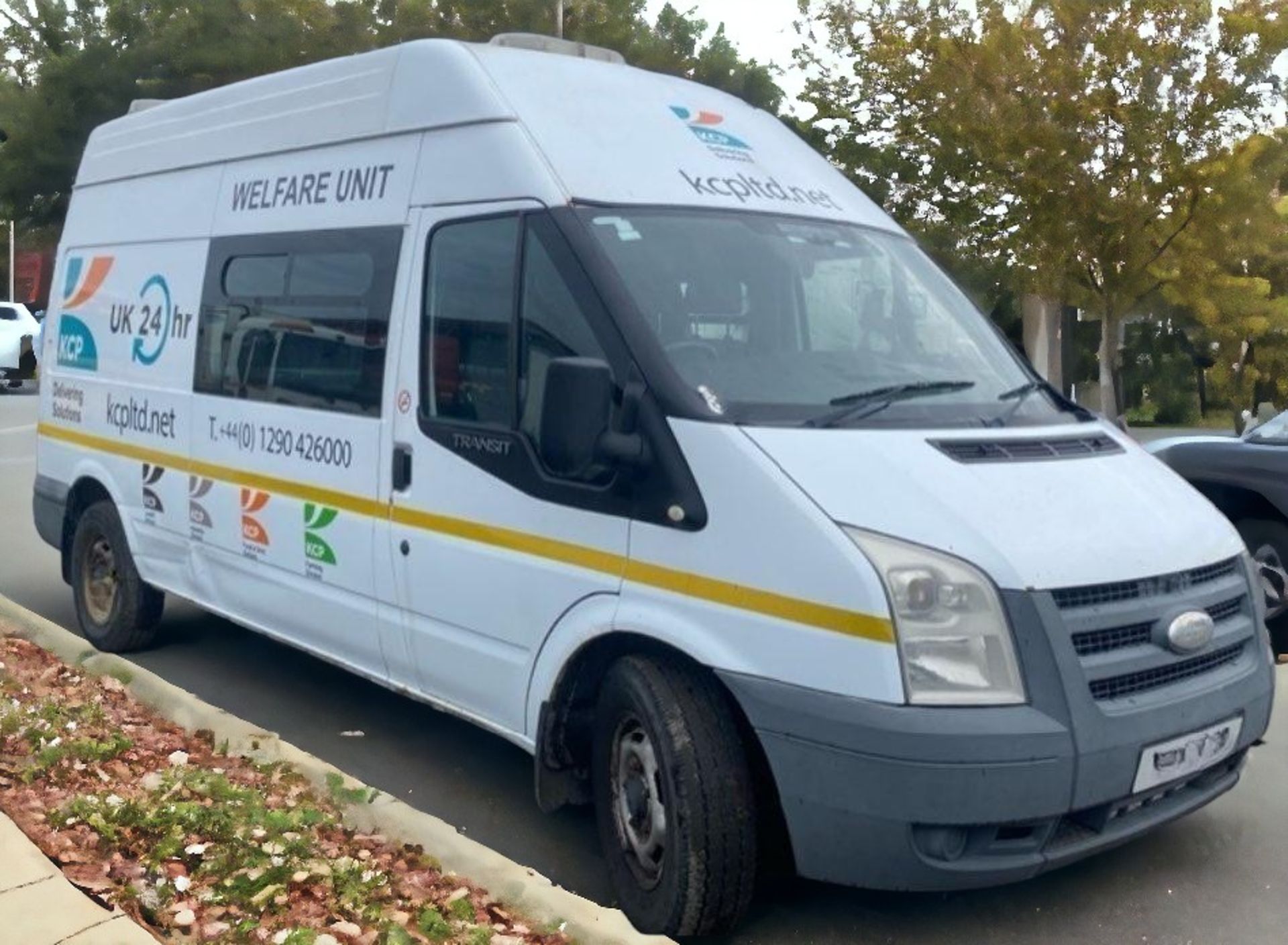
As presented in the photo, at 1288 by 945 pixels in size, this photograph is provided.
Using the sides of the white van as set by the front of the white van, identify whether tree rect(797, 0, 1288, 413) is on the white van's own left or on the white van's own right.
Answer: on the white van's own left

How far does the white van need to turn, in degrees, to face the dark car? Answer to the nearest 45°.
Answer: approximately 90° to its left

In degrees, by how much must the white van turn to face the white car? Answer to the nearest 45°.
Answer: approximately 180°

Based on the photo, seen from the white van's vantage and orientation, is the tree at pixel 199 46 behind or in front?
behind

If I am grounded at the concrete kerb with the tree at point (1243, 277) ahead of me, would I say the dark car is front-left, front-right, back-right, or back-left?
front-right

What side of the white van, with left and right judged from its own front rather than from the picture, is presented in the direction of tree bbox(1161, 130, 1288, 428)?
left

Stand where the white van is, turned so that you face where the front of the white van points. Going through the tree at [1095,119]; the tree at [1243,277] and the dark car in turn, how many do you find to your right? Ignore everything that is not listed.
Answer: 0

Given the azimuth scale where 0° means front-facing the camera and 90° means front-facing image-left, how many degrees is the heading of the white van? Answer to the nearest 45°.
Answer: approximately 315°

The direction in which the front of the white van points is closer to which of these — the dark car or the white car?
the dark car
